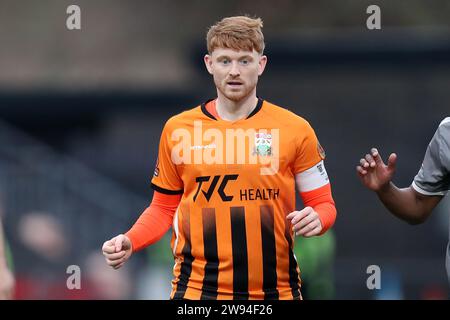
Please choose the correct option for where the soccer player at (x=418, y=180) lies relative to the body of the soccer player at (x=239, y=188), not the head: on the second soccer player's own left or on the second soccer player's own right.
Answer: on the second soccer player's own left

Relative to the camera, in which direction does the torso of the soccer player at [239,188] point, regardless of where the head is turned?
toward the camera

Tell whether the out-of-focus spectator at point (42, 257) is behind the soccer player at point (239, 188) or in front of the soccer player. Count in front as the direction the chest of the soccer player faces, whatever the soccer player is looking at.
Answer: behind

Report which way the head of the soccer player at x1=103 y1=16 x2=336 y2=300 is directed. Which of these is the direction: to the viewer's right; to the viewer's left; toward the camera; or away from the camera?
toward the camera
